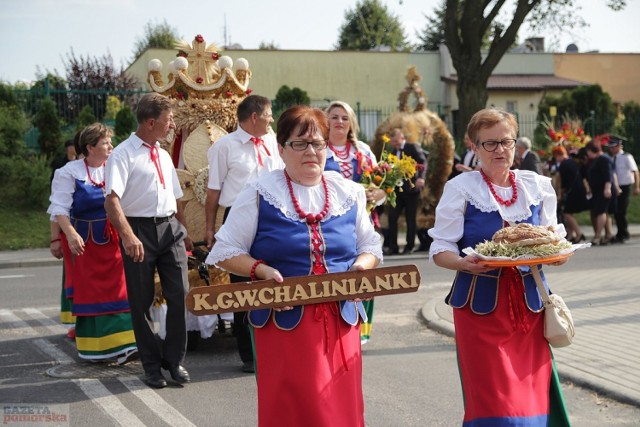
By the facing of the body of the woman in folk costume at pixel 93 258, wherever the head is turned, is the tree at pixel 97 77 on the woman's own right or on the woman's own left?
on the woman's own left

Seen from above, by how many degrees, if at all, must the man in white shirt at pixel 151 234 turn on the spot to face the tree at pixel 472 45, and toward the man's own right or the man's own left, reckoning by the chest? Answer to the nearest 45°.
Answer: approximately 90° to the man's own left

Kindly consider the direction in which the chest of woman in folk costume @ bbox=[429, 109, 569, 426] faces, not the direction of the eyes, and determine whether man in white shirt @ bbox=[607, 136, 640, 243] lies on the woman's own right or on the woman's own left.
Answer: on the woman's own left

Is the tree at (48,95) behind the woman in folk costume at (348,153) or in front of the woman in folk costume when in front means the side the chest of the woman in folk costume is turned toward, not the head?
behind

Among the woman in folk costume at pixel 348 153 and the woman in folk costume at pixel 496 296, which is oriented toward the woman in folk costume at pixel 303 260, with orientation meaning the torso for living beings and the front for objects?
the woman in folk costume at pixel 348 153

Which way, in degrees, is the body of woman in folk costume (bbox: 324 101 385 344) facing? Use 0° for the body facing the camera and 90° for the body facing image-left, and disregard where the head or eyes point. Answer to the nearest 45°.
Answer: approximately 0°

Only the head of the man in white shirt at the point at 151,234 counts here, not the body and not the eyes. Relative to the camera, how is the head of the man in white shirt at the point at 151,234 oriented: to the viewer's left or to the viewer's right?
to the viewer's right
